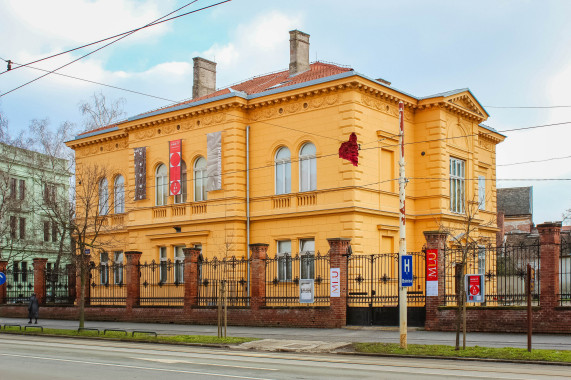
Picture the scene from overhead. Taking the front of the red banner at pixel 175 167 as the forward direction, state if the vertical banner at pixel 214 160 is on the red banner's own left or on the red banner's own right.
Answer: on the red banner's own left

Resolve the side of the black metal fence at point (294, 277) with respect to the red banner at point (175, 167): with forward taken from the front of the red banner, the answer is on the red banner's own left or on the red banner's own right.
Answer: on the red banner's own left

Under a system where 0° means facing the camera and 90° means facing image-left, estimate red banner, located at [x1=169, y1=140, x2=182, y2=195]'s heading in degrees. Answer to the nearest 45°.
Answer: approximately 45°

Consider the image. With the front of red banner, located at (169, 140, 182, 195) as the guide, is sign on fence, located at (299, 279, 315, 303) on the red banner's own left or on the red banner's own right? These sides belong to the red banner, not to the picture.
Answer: on the red banner's own left

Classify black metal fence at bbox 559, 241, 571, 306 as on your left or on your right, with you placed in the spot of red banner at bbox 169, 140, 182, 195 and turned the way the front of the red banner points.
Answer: on your left
